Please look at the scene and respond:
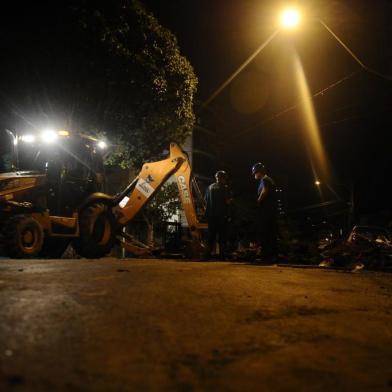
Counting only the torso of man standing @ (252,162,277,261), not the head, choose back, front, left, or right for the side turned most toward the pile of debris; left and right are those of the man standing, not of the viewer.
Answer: back

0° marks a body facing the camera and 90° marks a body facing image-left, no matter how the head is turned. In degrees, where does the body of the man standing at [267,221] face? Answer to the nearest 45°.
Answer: approximately 90°

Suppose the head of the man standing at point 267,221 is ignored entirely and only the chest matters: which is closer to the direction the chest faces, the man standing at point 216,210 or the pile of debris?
the man standing

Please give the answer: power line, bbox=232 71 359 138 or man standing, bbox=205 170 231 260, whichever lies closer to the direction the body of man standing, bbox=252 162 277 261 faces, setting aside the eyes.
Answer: the man standing

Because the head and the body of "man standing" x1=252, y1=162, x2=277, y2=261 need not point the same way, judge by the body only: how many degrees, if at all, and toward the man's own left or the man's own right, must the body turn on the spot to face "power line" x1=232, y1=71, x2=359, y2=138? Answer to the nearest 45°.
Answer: approximately 90° to the man's own right
